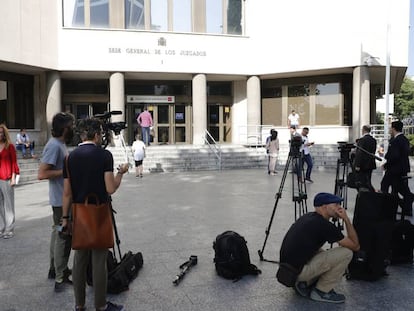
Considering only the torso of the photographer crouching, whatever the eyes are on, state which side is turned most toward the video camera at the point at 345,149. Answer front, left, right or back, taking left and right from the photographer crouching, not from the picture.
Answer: left

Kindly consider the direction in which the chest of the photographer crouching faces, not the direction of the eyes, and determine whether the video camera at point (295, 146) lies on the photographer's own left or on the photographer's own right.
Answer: on the photographer's own left

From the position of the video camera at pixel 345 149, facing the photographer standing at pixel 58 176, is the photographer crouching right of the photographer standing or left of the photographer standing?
left

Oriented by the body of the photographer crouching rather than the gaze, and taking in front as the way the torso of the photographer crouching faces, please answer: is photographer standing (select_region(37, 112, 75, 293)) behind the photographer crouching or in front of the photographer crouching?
behind

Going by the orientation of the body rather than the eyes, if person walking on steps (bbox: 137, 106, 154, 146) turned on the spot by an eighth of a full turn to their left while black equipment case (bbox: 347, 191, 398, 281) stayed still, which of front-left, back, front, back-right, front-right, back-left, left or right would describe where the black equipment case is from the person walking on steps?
back-left

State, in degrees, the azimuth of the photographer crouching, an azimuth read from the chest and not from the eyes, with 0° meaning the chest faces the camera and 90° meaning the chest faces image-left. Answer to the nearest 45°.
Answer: approximately 270°

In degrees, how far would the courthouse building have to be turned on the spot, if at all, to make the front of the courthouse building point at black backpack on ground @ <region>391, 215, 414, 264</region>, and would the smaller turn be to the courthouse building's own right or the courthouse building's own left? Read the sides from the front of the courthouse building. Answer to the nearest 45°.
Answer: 0° — it already faces it

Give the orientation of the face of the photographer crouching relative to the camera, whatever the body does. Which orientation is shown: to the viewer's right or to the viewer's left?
to the viewer's right

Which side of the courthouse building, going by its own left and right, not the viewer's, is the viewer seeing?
front

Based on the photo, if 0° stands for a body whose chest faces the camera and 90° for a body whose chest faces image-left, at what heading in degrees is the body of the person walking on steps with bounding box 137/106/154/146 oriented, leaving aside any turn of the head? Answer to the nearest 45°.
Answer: approximately 180°

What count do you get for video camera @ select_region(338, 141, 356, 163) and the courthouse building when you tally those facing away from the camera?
0
